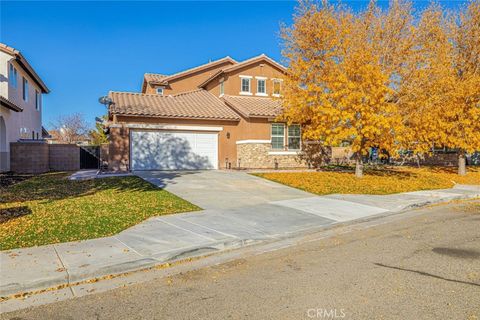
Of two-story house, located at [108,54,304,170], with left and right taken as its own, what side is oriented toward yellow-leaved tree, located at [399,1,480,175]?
left

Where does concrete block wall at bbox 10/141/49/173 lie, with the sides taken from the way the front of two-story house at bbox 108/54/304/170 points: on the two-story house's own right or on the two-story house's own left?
on the two-story house's own right

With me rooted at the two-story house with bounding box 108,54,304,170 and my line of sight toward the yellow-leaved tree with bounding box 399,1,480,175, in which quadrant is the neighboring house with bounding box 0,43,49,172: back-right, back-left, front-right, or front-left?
back-right

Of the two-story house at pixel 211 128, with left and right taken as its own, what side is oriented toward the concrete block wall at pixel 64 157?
right

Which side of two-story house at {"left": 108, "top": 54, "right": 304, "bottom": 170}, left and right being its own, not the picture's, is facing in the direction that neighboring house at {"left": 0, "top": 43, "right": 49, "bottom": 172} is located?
right

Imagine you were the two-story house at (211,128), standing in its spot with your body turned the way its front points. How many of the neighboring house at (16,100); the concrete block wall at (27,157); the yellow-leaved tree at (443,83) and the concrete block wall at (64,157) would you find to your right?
3

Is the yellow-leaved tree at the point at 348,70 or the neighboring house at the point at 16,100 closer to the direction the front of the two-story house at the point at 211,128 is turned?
the yellow-leaved tree

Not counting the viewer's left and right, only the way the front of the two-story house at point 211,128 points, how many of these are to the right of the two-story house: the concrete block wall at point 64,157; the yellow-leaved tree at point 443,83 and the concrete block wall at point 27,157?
2

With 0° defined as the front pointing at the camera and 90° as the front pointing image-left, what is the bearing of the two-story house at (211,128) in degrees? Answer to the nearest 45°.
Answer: approximately 0°
